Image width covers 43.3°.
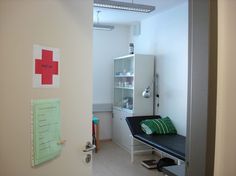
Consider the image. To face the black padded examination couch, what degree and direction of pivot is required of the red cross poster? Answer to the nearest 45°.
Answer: approximately 90° to its left

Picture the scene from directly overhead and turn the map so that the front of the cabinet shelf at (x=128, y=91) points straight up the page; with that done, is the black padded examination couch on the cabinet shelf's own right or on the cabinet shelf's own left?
on the cabinet shelf's own left

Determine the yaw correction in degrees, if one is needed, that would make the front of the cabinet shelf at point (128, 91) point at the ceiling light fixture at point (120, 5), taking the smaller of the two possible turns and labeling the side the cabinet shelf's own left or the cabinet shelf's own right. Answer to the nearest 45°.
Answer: approximately 45° to the cabinet shelf's own left

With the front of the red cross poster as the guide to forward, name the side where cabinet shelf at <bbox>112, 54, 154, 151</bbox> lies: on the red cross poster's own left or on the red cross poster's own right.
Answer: on the red cross poster's own left

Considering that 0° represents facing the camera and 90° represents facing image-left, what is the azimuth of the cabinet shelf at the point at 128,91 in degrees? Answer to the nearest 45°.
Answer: approximately 45°

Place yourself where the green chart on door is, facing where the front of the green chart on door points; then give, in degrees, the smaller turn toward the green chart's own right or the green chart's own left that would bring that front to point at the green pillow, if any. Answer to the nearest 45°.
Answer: approximately 90° to the green chart's own left

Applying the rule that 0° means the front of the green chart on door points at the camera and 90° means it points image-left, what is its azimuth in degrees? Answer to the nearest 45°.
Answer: approximately 315°

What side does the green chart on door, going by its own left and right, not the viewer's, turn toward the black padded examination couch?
left

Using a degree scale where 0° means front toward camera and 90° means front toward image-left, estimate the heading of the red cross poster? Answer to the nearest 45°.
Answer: approximately 315°
